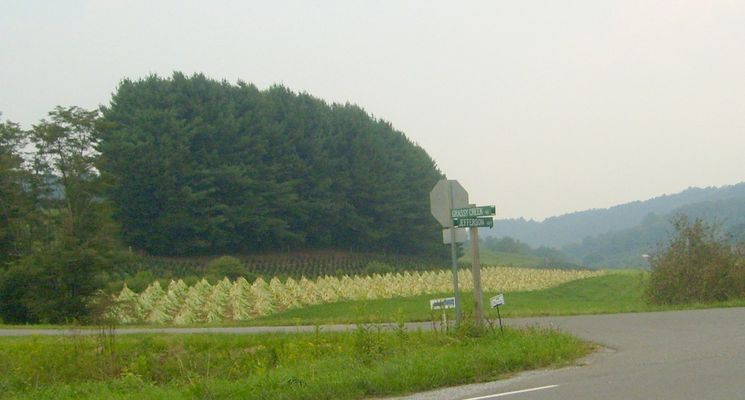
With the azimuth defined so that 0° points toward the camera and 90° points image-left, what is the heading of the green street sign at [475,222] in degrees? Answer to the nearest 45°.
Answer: approximately 0°

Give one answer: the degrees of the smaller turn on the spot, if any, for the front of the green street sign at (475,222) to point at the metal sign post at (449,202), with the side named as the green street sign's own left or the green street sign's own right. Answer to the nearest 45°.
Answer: approximately 135° to the green street sign's own right

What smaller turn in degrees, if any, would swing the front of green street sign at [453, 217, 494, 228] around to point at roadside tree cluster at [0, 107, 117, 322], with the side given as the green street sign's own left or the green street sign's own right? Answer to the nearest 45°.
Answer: approximately 135° to the green street sign's own right

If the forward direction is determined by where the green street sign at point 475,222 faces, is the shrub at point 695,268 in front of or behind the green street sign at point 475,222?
behind
